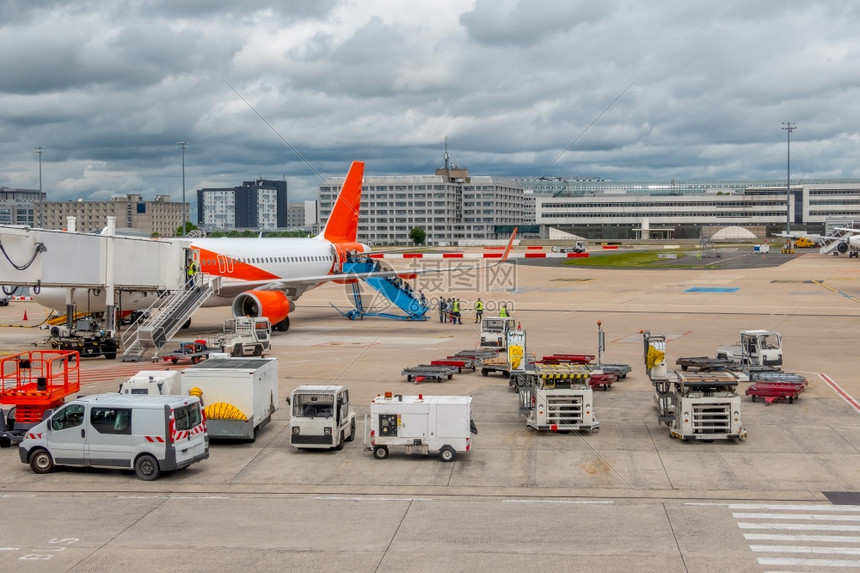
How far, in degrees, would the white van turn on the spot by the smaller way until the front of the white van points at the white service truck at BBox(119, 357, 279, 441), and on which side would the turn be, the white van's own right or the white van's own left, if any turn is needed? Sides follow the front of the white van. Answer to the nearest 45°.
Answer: approximately 90° to the white van's own right

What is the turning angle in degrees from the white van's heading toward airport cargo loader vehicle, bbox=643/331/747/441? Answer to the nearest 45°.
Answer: approximately 135° to its right

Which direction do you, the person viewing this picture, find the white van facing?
facing away from the viewer and to the left of the viewer

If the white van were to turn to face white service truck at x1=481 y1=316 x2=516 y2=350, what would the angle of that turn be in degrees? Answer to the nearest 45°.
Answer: approximately 90° to its right

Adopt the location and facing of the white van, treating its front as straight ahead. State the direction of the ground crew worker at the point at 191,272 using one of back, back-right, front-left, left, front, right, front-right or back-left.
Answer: front-right

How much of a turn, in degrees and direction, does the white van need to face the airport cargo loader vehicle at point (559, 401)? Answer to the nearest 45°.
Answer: approximately 135° to its right

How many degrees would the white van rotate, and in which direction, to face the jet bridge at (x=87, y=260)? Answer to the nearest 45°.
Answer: approximately 45° to its right

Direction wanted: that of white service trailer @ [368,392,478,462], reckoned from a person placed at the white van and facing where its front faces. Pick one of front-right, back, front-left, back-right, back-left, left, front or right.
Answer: back-right

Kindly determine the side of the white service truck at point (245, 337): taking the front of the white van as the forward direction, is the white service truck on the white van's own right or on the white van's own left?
on the white van's own right
